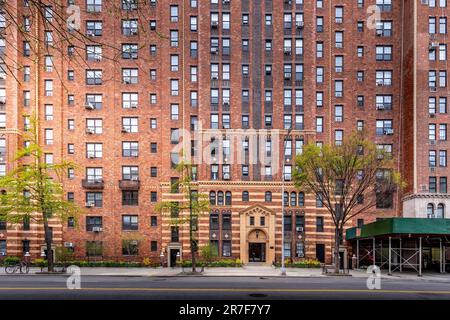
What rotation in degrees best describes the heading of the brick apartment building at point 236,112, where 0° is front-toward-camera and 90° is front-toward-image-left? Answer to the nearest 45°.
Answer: approximately 0°

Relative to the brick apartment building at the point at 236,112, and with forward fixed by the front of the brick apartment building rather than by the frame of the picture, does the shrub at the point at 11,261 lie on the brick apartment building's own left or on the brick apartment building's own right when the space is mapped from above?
on the brick apartment building's own right
